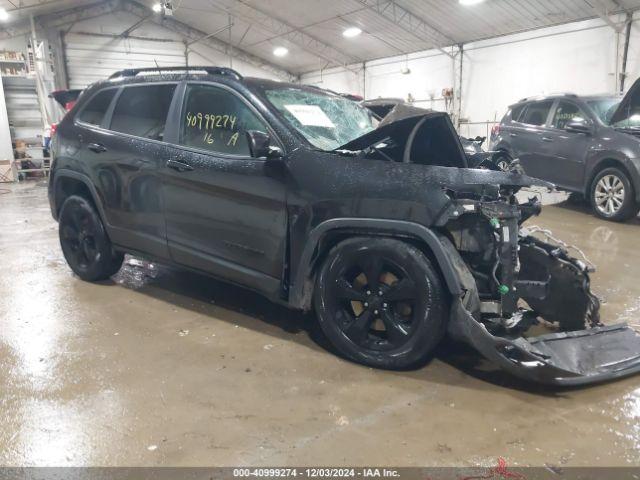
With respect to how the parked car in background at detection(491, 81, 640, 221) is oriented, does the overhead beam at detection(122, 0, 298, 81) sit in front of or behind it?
behind

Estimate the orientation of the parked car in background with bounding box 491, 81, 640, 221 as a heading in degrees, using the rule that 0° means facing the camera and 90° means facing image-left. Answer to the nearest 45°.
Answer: approximately 315°

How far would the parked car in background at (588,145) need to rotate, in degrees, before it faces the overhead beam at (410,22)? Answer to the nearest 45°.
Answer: approximately 180°

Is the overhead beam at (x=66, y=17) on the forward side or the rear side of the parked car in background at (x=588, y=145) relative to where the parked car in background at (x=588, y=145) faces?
on the rear side

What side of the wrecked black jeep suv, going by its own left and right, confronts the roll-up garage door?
back

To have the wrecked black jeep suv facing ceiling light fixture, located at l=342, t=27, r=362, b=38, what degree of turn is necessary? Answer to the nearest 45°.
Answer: approximately 135° to its left

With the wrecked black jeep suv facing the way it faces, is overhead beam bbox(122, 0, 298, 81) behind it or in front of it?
behind

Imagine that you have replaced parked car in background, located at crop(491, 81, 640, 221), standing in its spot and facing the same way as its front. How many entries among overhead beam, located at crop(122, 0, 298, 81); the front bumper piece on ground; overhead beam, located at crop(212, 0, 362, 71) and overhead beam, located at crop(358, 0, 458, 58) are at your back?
3

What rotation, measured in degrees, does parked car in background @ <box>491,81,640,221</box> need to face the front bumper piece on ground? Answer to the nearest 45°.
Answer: approximately 45° to its right

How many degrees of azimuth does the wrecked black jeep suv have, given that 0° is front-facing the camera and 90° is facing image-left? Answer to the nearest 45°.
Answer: approximately 315°

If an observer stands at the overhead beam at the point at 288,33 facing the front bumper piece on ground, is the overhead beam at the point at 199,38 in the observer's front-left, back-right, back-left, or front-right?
back-right

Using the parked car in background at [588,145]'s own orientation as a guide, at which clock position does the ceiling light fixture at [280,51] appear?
The ceiling light fixture is roughly at 6 o'clock from the parked car in background.
